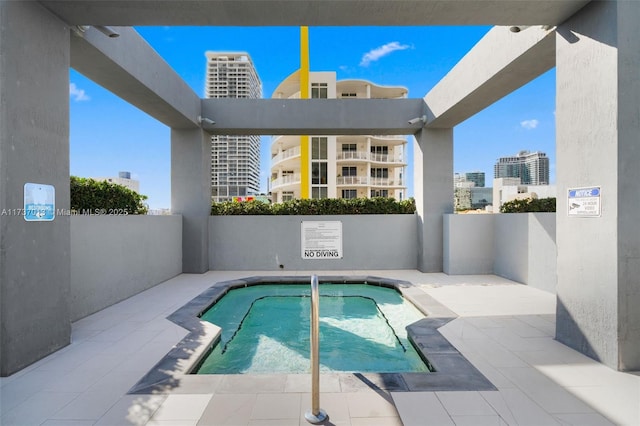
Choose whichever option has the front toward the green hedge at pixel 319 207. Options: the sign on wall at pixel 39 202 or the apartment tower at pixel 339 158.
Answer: the apartment tower

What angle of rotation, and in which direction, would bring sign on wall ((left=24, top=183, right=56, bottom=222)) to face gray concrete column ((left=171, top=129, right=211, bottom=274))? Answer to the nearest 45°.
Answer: approximately 135° to its left

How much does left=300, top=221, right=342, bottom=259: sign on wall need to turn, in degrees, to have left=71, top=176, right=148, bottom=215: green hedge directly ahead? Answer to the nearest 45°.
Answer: approximately 45° to its right

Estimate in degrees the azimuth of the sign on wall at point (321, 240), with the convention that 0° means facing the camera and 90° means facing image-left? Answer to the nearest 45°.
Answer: approximately 0°

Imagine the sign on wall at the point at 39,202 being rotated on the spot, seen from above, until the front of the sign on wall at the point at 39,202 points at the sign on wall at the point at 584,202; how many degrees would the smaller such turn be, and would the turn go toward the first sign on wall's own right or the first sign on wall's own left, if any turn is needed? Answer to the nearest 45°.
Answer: approximately 45° to the first sign on wall's own left

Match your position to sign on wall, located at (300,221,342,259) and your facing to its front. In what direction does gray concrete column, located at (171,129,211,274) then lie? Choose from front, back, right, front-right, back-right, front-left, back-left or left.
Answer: right

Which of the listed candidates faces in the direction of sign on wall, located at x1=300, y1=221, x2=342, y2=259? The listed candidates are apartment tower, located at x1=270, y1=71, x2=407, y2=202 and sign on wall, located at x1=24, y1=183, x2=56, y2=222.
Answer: the apartment tower

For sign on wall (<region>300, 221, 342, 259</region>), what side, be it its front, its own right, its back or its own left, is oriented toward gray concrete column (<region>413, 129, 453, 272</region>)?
left

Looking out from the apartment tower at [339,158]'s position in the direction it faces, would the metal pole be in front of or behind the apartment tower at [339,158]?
in front

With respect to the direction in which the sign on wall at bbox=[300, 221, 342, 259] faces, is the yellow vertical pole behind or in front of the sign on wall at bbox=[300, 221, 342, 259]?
behind

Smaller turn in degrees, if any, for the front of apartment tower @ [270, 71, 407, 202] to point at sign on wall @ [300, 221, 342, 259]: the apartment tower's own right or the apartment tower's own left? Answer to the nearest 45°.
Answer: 0° — it already faces it

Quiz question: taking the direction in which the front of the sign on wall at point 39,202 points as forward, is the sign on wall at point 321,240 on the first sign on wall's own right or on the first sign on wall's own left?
on the first sign on wall's own left

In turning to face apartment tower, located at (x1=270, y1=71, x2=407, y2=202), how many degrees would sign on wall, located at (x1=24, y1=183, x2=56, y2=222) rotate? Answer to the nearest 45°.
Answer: approximately 135° to its left
